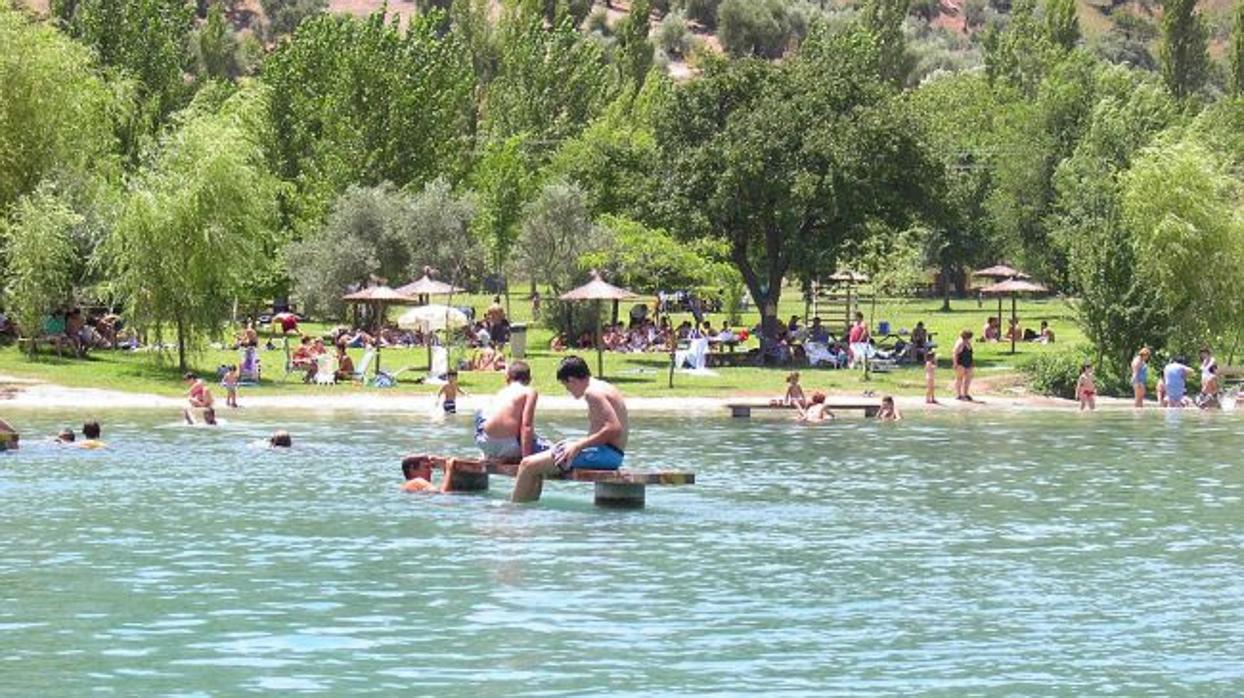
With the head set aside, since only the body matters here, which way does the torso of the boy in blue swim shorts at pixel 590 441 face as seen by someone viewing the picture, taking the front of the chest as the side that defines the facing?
to the viewer's left

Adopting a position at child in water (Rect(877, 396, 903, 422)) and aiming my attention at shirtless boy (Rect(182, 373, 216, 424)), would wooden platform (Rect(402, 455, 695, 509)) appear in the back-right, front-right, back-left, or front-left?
front-left

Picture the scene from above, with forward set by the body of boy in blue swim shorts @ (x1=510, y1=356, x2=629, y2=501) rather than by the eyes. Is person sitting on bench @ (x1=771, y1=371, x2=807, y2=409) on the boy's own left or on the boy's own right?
on the boy's own right
